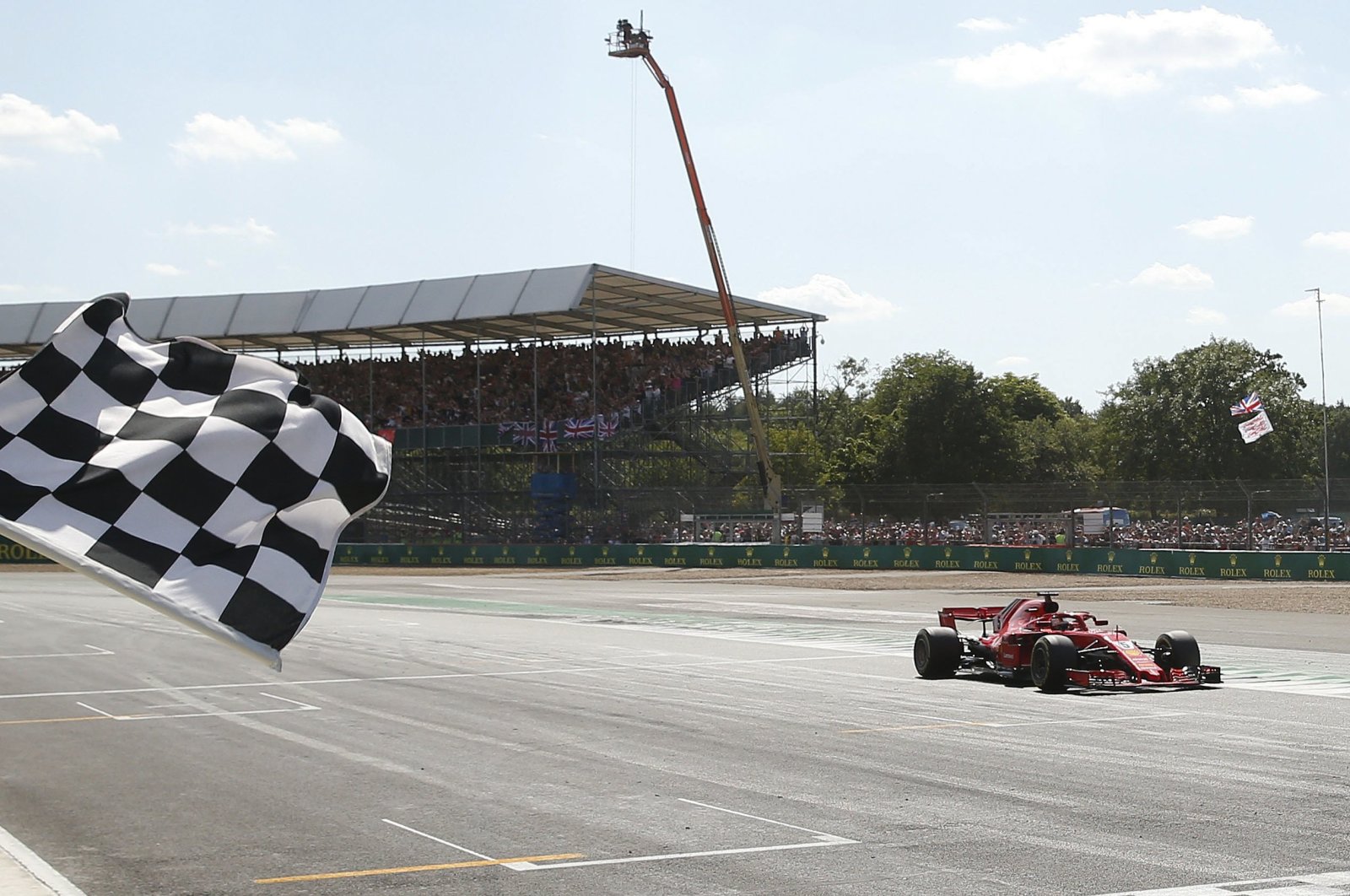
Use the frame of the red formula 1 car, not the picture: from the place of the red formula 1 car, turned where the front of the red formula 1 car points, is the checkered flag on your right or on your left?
on your right

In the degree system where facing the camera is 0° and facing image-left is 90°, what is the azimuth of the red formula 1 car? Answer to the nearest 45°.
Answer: approximately 315°
